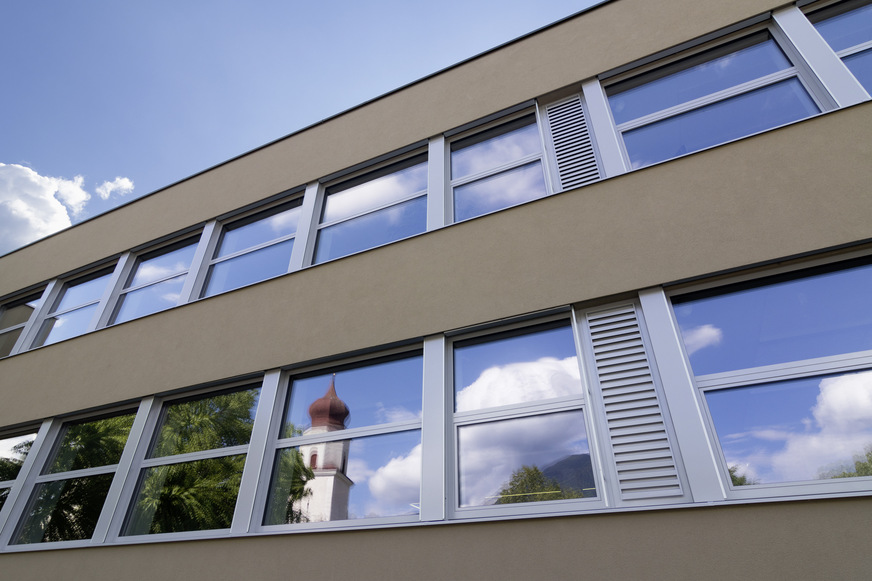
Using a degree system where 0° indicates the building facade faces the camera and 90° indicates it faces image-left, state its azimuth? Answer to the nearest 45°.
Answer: approximately 45°

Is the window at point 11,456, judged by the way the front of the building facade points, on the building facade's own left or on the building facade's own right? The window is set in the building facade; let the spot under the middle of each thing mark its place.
on the building facade's own right
